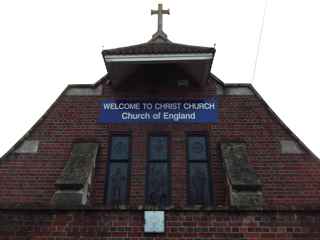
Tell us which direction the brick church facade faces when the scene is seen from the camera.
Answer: facing the viewer
